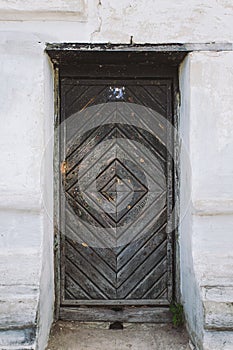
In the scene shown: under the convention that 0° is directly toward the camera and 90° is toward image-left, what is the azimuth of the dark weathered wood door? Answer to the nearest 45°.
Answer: approximately 0°
